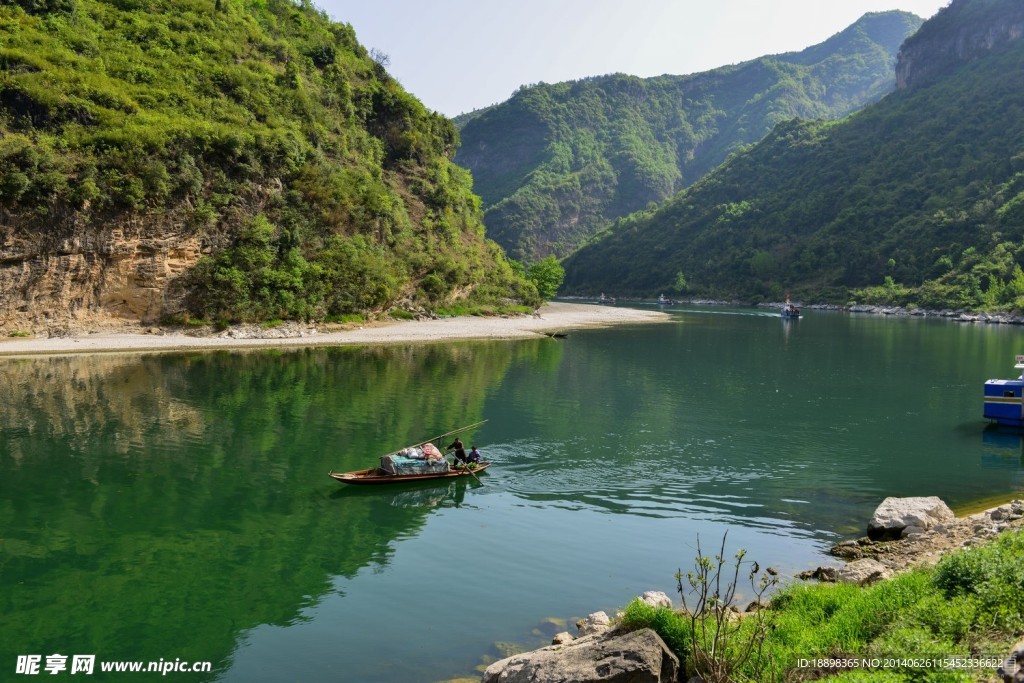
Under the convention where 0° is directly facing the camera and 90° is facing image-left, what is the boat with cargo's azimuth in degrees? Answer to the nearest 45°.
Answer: approximately 90°

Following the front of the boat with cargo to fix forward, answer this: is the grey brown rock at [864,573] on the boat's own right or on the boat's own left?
on the boat's own left

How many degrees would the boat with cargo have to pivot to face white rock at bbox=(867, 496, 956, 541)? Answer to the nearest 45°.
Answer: approximately 135° to its left

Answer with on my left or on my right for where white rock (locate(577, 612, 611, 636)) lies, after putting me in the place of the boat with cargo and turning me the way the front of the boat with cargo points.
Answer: on my left

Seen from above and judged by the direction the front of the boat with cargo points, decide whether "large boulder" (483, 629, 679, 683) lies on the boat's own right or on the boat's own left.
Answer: on the boat's own left
